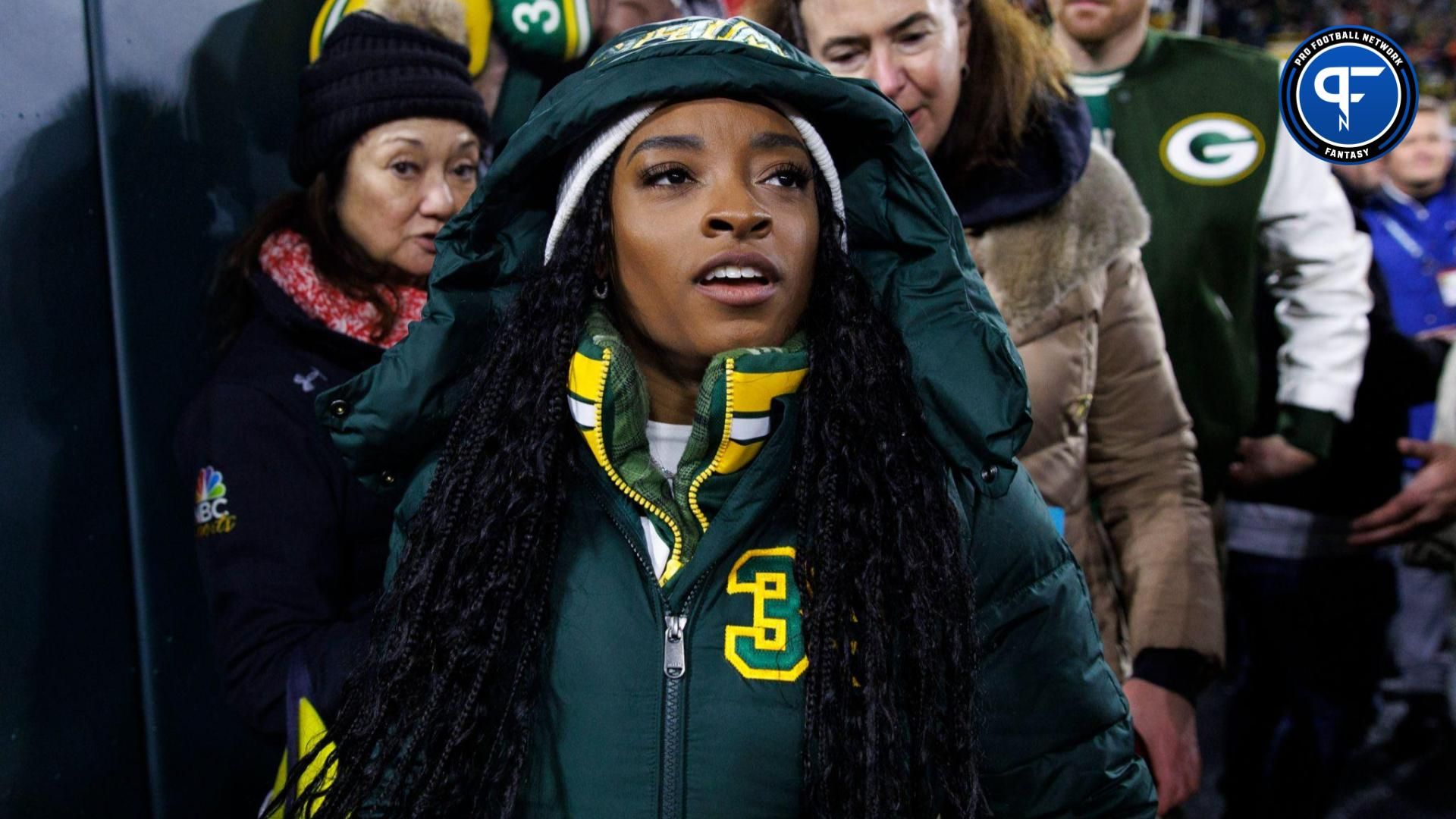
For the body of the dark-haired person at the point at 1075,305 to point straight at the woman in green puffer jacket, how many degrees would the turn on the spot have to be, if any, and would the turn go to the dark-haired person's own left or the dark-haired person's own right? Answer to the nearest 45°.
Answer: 0° — they already face them

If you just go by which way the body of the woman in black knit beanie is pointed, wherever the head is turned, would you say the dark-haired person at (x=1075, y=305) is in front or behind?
in front

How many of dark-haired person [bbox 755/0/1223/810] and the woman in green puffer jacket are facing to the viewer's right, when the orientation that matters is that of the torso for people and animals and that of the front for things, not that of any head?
0

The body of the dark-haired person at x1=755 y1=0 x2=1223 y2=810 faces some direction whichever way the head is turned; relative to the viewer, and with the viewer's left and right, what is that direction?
facing the viewer and to the left of the viewer

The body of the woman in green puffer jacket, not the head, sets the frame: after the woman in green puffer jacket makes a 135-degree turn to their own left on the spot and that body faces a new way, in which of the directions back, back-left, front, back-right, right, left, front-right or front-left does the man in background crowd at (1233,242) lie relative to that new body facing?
front

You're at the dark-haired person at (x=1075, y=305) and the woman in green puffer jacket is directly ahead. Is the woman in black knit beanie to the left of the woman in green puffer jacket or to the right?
right

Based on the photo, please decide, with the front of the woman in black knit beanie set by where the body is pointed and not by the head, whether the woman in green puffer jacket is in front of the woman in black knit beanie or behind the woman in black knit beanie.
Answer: in front

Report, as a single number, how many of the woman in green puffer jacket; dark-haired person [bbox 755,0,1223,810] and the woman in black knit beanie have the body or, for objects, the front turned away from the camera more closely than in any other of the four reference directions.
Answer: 0

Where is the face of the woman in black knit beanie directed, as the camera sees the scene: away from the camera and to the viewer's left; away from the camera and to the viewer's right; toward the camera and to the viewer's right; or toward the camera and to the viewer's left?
toward the camera and to the viewer's right

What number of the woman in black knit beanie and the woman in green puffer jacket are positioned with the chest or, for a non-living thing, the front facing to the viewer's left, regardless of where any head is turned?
0

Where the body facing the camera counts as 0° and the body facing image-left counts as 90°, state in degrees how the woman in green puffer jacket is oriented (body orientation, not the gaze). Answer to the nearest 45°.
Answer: approximately 0°

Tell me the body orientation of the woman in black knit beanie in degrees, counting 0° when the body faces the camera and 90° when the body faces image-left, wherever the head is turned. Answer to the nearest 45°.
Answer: approximately 315°
